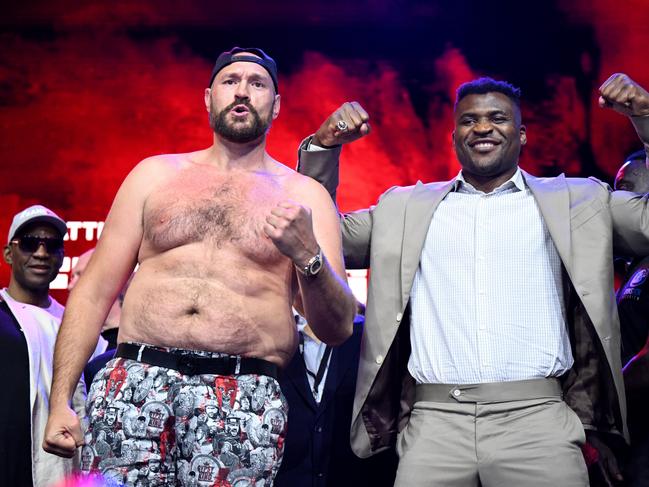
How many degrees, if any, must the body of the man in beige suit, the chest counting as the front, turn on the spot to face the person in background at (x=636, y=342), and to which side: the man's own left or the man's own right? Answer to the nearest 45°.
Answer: approximately 135° to the man's own left

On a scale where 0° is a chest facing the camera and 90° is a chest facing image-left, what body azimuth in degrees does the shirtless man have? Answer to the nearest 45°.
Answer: approximately 0°

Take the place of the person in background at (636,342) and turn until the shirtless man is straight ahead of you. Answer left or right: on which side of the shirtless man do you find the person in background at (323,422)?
right

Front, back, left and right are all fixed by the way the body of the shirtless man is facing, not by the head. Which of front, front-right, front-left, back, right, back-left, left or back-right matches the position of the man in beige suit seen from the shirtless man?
left

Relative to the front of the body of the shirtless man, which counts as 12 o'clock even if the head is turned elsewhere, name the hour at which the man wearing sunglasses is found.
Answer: The man wearing sunglasses is roughly at 5 o'clock from the shirtless man.

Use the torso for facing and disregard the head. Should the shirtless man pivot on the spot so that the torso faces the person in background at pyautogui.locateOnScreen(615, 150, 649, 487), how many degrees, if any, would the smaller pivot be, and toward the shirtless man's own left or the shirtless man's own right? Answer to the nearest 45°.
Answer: approximately 90° to the shirtless man's own left

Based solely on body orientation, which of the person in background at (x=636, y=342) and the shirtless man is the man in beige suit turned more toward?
the shirtless man

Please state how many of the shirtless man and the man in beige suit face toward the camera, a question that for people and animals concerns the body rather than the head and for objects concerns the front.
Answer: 2

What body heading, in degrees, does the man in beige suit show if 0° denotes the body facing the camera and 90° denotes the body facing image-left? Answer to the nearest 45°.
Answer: approximately 0°

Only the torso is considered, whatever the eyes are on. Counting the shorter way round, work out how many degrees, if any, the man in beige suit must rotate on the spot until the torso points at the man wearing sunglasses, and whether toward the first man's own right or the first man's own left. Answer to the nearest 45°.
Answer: approximately 90° to the first man's own right
